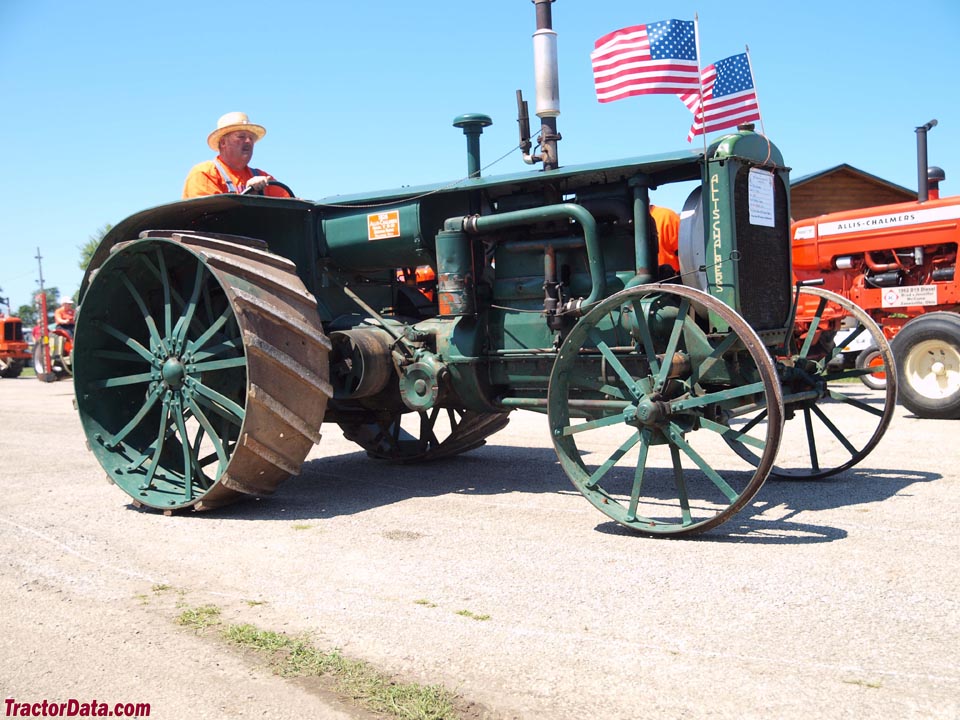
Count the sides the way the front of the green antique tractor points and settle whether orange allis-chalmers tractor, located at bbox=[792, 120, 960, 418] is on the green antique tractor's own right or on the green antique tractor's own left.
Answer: on the green antique tractor's own left

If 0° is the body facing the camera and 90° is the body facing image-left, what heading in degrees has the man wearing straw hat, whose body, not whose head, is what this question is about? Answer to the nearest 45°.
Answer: approximately 315°

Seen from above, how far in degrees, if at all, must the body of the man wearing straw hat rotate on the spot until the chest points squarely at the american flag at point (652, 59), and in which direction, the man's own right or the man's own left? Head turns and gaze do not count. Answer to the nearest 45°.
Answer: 0° — they already face it

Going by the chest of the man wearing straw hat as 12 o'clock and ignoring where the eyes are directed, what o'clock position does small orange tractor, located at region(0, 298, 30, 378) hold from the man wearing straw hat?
The small orange tractor is roughly at 7 o'clock from the man wearing straw hat.

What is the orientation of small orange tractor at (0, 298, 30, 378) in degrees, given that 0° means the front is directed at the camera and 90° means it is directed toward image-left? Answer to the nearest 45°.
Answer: approximately 315°

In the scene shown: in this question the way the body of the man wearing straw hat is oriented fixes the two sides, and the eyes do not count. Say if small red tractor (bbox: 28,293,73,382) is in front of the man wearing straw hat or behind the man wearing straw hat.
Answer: behind

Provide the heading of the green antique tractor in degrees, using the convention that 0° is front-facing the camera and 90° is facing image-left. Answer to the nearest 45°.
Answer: approximately 315°

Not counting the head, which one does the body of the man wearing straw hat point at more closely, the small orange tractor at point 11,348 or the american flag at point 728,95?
the american flag
